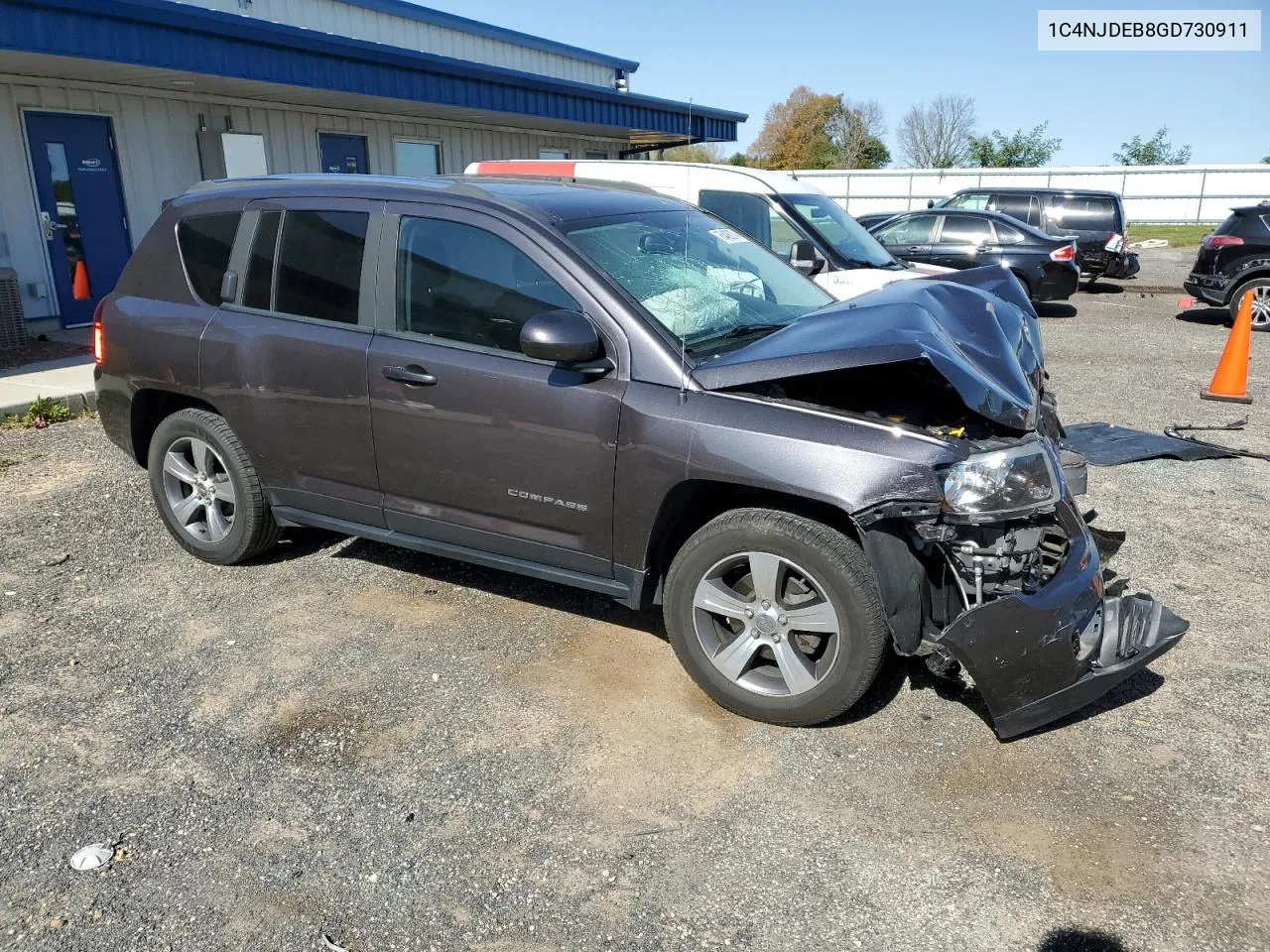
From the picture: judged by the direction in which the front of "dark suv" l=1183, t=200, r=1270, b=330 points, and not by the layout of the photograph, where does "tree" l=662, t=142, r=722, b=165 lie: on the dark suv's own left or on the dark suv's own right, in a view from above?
on the dark suv's own left

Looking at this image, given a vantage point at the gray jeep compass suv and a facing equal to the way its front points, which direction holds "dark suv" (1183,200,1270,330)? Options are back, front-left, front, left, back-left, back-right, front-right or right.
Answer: left

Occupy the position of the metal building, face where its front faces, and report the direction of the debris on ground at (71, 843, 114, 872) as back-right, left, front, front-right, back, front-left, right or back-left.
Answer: front-right

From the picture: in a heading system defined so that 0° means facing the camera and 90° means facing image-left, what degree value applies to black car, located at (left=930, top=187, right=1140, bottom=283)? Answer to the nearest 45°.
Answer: approximately 135°

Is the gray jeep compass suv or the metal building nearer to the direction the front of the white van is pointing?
the gray jeep compass suv

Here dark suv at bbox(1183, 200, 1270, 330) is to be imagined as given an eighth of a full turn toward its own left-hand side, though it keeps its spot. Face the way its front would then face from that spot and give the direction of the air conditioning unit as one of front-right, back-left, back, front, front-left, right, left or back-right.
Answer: back-left

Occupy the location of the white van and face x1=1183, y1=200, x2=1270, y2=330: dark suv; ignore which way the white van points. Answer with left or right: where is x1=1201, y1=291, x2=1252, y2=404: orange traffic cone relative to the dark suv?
right
